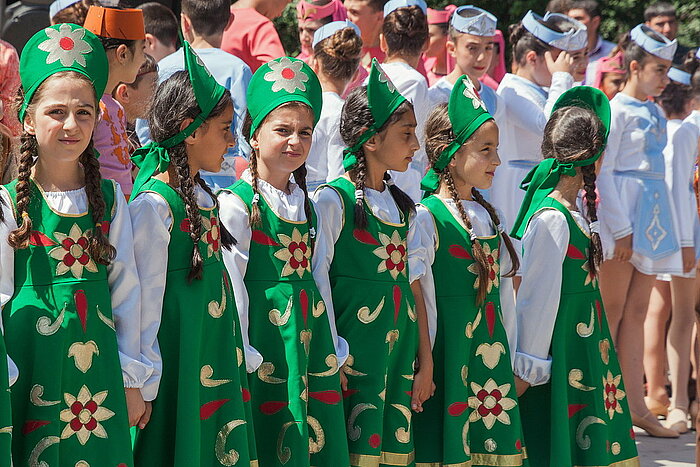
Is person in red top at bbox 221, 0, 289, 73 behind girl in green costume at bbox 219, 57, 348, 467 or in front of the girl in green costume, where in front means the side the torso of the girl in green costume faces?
behind

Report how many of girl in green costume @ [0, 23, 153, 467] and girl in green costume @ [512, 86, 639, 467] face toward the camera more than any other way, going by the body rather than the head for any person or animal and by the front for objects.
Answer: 1

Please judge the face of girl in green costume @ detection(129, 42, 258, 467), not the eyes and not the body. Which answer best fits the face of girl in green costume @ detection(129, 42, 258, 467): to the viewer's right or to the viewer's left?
to the viewer's right

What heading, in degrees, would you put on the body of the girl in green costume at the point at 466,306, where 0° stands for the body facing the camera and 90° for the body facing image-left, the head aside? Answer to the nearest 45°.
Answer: approximately 315°

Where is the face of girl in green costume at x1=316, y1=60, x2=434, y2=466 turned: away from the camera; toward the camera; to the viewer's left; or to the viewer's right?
to the viewer's right

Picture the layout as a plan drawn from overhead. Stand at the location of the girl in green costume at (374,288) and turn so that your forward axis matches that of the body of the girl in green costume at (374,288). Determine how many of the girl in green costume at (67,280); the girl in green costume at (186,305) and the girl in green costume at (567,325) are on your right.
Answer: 2

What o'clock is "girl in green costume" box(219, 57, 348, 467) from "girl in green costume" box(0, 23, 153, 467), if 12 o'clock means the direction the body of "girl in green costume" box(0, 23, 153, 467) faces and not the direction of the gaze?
"girl in green costume" box(219, 57, 348, 467) is roughly at 8 o'clock from "girl in green costume" box(0, 23, 153, 467).

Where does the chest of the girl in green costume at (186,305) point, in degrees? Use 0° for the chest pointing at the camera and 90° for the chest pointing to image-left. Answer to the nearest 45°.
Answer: approximately 315°

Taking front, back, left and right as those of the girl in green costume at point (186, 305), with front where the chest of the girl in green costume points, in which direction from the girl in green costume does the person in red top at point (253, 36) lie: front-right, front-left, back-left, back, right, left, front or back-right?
back-left
